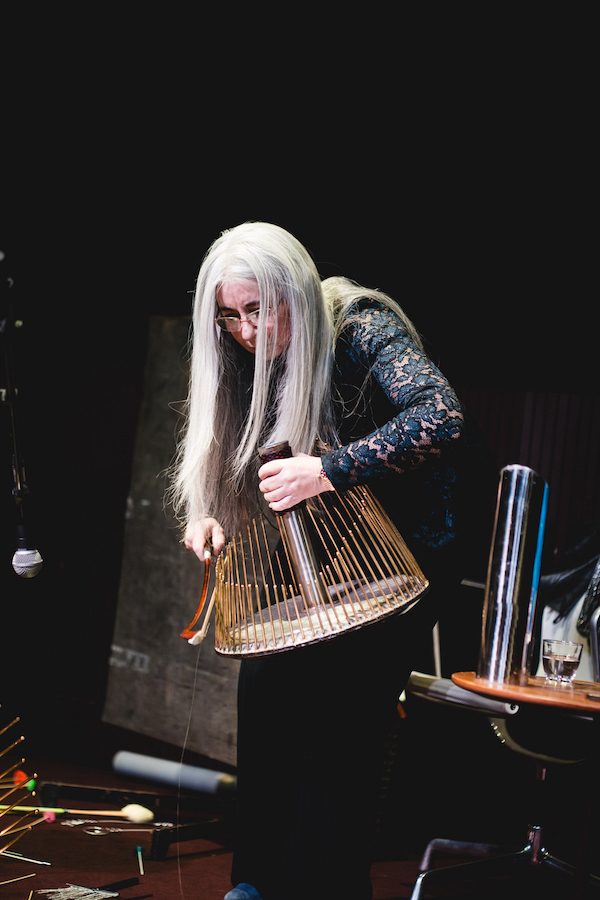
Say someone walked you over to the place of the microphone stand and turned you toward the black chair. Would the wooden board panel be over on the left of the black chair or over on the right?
left

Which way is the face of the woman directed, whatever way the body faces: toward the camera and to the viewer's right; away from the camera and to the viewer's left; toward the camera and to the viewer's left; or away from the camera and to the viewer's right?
toward the camera and to the viewer's left

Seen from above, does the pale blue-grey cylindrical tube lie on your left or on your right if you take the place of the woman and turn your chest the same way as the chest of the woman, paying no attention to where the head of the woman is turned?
on your right

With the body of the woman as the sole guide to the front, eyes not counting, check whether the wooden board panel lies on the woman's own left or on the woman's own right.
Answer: on the woman's own right
